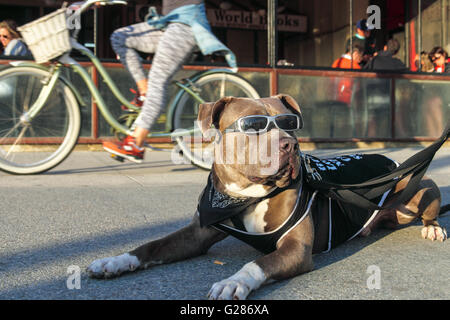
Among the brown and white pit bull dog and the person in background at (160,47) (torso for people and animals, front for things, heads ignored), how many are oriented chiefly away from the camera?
0

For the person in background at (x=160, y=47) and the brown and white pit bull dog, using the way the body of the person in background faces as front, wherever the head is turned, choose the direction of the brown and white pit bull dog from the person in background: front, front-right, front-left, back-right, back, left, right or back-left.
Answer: left

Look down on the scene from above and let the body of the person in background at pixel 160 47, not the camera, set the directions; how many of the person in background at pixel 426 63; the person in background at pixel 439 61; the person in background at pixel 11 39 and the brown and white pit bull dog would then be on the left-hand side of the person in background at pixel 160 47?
1

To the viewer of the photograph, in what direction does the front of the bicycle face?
facing to the left of the viewer

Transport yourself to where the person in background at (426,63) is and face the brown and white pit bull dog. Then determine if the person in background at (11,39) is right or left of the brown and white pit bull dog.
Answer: right

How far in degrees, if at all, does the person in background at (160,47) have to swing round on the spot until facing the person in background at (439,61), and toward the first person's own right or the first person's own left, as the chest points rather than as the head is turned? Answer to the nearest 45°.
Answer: approximately 135° to the first person's own right

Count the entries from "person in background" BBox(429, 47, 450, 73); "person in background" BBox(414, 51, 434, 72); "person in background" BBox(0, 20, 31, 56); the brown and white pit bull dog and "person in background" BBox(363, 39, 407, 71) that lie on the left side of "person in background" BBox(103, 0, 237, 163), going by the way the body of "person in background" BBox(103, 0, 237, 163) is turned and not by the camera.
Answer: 1

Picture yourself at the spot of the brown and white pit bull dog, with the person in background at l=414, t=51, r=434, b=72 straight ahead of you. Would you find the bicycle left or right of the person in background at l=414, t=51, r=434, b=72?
left

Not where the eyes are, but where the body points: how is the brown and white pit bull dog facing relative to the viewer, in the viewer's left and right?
facing the viewer and to the left of the viewer

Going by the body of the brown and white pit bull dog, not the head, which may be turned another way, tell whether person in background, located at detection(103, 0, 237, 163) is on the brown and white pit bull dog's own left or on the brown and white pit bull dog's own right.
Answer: on the brown and white pit bull dog's own right

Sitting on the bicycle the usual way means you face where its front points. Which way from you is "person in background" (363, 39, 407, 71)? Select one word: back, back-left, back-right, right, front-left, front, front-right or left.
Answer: back-right

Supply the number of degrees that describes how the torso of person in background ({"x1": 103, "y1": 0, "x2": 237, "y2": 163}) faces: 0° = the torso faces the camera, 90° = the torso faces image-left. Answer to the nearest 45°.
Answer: approximately 90°

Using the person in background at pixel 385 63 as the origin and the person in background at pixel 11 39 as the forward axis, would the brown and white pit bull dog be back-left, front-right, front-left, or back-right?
front-left
